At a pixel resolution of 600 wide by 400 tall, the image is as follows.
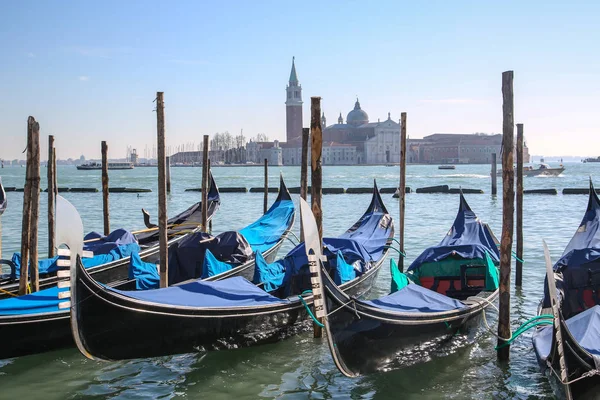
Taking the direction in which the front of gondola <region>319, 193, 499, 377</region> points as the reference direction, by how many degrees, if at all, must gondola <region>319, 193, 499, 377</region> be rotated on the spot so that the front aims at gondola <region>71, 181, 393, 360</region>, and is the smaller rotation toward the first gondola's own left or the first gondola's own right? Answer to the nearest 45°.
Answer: approximately 45° to the first gondola's own right

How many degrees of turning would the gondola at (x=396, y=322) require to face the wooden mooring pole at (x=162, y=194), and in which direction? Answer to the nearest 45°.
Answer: approximately 90° to its right

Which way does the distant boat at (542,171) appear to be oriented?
to the viewer's right

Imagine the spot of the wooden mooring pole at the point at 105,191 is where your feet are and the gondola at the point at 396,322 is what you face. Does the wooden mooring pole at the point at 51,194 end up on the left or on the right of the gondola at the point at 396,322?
right

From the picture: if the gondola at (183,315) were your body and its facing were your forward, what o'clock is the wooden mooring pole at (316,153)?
The wooden mooring pole is roughly at 6 o'clock from the gondola.

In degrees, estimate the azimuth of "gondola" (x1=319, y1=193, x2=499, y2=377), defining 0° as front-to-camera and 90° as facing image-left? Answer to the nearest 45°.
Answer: approximately 45°

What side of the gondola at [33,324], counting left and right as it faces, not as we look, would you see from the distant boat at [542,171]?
back

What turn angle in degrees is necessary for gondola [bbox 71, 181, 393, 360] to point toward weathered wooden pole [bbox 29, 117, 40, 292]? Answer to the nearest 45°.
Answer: approximately 90° to its right

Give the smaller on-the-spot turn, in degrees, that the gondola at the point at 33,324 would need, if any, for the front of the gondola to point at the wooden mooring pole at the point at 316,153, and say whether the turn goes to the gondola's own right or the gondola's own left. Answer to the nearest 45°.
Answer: approximately 135° to the gondola's own left

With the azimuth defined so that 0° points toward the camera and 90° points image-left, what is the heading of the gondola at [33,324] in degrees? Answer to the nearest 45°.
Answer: approximately 45°
